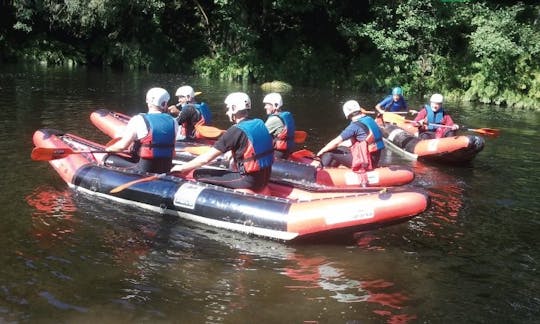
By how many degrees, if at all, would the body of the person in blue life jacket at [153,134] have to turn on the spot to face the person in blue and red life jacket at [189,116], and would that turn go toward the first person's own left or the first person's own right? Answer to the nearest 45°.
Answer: approximately 45° to the first person's own right

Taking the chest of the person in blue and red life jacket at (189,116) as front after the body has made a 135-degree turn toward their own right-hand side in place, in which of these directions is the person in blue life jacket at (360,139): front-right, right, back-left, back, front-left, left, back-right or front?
right

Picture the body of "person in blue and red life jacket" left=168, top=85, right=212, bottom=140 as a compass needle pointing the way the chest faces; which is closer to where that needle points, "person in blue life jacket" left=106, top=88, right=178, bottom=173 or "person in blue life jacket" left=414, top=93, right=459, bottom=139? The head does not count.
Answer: the "person in blue life jacket" left=106, top=88, right=178, bottom=173

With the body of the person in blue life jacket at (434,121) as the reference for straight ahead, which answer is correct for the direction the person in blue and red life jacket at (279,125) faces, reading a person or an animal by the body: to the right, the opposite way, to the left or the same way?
to the right

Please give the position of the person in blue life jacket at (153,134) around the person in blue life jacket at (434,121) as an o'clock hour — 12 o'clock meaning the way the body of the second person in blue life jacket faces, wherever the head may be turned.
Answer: The person in blue life jacket at (153,134) is roughly at 1 o'clock from the person in blue life jacket at (434,121).

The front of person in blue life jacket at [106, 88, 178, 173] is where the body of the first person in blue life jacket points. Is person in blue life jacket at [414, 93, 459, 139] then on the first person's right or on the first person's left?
on the first person's right

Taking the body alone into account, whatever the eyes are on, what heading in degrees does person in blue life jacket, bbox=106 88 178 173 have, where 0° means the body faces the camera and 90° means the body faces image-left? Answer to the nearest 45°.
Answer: approximately 135°

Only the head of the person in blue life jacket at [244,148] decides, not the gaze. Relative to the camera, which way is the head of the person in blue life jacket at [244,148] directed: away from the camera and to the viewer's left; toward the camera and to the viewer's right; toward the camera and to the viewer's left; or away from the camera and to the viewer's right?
away from the camera and to the viewer's left
